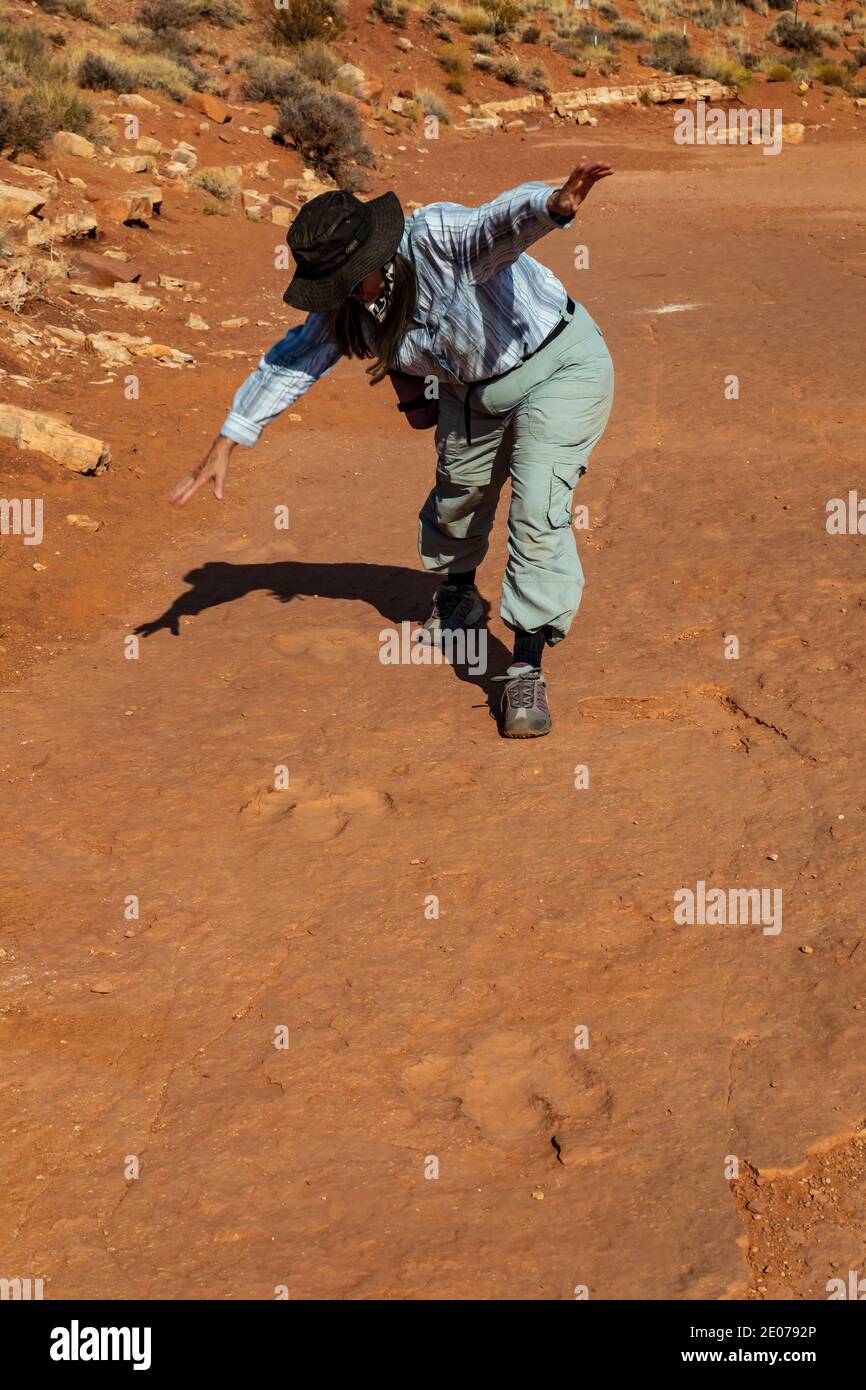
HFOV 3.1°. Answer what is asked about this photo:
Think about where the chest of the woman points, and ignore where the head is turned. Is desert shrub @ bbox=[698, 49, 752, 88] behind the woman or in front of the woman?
behind

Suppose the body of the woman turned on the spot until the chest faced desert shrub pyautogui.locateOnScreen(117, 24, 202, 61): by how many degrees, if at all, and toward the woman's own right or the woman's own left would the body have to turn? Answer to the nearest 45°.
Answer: approximately 135° to the woman's own right

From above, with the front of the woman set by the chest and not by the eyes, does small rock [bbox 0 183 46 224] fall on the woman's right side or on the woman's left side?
on the woman's right side

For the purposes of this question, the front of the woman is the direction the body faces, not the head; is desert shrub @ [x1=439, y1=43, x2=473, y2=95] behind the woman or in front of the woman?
behind

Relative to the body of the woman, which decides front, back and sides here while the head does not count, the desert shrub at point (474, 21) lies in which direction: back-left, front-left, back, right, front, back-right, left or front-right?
back-right

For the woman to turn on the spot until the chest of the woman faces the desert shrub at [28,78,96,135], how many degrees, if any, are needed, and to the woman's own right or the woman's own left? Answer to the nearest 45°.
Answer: approximately 135° to the woman's own right

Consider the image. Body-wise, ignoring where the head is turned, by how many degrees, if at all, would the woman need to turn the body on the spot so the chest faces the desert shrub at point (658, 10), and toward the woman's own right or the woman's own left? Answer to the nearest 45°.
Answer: approximately 135° to the woman's own right

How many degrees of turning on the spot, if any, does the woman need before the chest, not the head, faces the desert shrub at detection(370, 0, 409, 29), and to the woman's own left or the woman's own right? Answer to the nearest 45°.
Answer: approximately 135° to the woman's own right

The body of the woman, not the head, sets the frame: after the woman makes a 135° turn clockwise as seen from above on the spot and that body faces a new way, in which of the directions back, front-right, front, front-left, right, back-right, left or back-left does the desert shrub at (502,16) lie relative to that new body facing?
front

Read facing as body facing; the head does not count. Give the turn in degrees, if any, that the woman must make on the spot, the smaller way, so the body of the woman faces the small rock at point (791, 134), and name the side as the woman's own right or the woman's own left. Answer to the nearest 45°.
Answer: approximately 135° to the woman's own right

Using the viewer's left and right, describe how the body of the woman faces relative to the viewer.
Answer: facing the viewer and to the left of the viewer

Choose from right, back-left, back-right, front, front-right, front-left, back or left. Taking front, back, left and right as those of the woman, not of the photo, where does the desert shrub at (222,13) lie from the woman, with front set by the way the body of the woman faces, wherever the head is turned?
back-right
